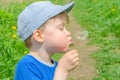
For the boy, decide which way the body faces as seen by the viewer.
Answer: to the viewer's right

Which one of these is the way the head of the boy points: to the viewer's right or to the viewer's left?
to the viewer's right
